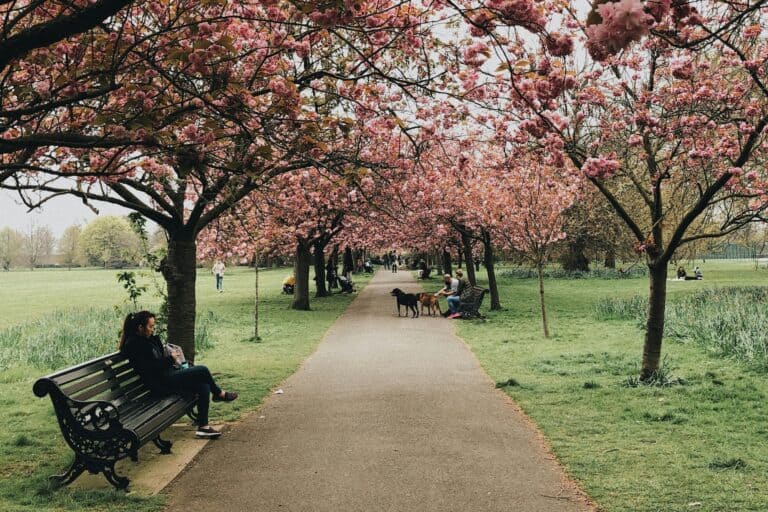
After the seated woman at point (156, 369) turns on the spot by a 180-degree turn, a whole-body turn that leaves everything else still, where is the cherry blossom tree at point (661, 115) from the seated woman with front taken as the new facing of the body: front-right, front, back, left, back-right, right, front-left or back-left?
back

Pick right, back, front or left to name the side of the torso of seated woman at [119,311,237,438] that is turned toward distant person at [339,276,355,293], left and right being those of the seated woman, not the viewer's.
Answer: left

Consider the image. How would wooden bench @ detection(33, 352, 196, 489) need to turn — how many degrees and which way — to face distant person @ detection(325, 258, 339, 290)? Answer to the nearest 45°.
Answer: approximately 135° to its left

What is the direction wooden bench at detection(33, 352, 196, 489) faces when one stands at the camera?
facing the viewer and to the right of the viewer

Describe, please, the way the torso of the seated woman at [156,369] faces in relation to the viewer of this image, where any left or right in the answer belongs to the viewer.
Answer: facing to the right of the viewer

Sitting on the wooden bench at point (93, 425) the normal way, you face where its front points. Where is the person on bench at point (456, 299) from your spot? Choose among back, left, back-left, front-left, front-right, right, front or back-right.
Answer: left

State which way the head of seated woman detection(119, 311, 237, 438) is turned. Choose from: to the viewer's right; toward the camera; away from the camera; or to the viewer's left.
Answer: to the viewer's right

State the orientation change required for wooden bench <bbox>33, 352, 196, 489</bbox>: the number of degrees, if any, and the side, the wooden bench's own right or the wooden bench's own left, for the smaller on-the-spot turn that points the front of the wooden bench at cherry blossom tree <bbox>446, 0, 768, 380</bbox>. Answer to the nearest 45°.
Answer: approximately 45° to the wooden bench's own left

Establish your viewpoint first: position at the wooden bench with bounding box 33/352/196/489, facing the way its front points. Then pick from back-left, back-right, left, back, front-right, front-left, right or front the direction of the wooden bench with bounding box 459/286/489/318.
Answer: left
